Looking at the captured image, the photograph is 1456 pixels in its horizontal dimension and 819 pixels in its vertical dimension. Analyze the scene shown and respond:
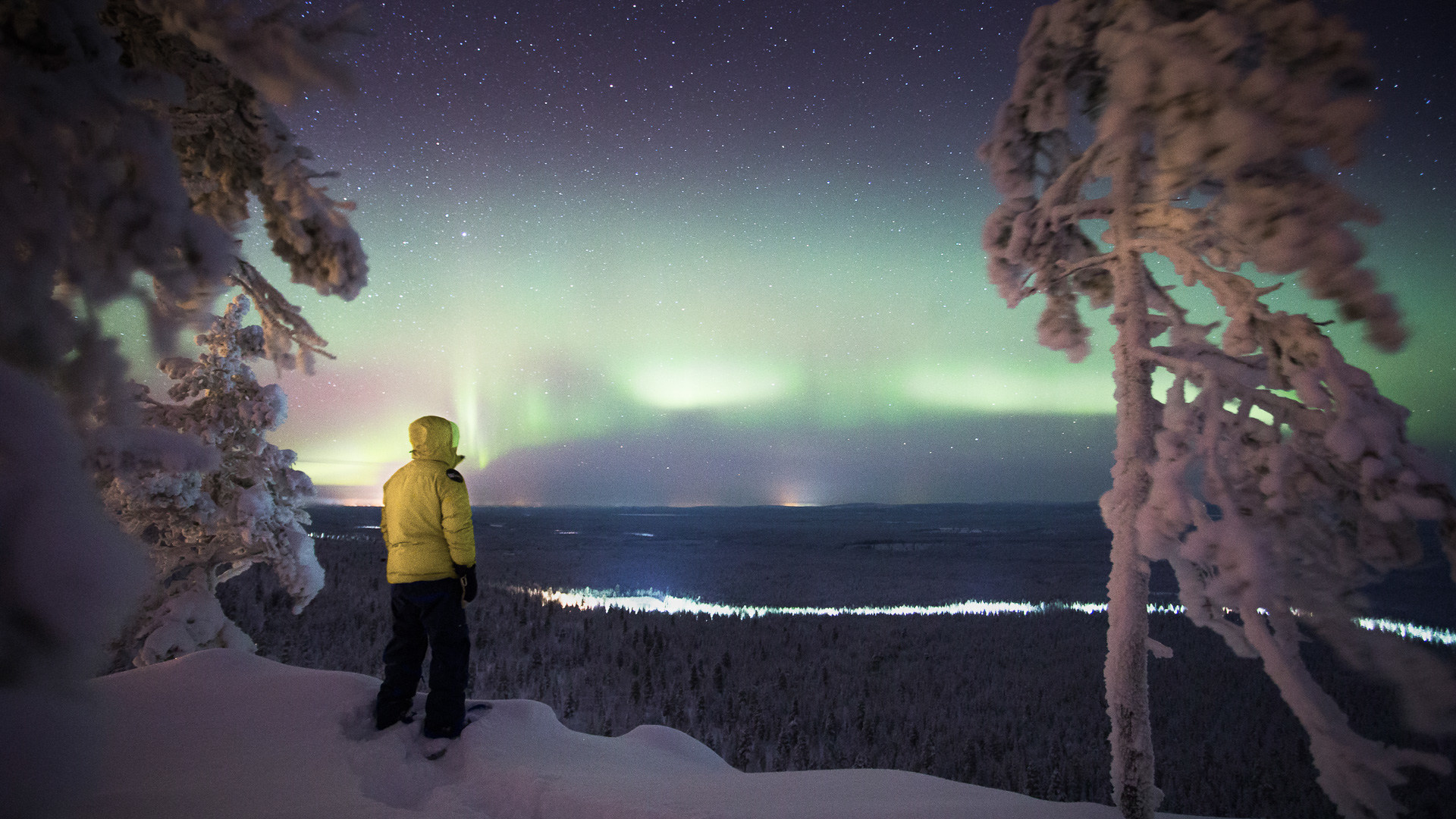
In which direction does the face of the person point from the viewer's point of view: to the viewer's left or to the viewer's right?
to the viewer's right

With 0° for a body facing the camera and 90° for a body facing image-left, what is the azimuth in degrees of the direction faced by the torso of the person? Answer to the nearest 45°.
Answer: approximately 225°

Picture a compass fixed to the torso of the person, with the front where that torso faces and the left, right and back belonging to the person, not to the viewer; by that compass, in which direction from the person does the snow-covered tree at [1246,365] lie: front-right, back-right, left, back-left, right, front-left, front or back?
right

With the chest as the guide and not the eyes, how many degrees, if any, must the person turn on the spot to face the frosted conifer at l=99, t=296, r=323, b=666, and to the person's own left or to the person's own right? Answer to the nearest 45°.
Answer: approximately 90° to the person's own left
